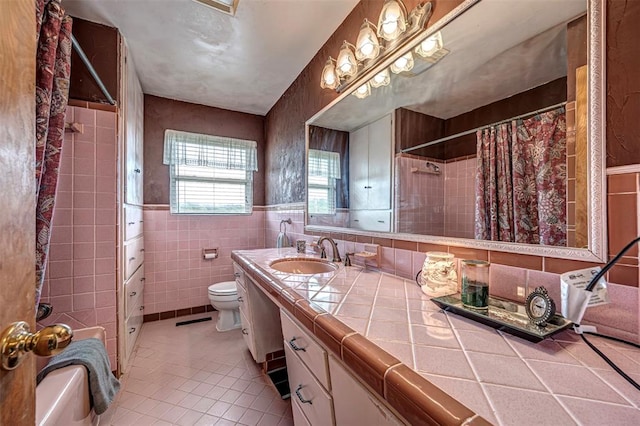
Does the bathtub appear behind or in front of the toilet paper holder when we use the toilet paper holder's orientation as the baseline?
in front

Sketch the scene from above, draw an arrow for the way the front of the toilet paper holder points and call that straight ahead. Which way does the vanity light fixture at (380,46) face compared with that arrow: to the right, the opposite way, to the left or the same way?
to the right

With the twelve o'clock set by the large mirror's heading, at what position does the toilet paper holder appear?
The toilet paper holder is roughly at 2 o'clock from the large mirror.

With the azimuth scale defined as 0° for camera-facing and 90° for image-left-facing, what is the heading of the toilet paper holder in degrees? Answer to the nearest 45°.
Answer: approximately 0°

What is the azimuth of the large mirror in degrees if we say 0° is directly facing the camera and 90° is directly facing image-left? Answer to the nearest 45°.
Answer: approximately 45°

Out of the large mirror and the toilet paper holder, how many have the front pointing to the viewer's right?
0

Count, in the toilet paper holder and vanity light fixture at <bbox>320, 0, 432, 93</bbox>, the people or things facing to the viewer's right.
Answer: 0

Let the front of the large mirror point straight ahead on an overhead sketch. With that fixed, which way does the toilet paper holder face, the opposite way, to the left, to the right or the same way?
to the left

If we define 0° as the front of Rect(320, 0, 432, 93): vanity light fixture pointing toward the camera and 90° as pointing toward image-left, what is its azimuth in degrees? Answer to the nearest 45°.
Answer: approximately 45°
